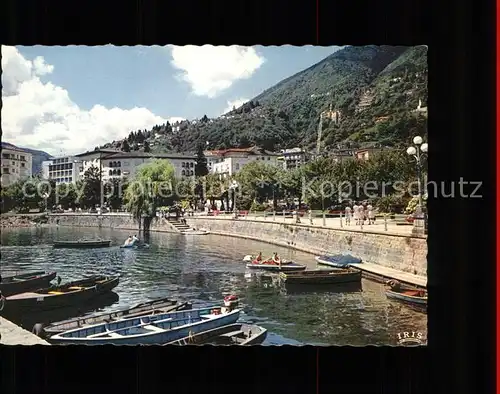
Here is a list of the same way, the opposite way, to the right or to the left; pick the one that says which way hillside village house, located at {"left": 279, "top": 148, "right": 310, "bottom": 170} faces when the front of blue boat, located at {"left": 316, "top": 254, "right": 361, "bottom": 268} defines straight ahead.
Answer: to the left

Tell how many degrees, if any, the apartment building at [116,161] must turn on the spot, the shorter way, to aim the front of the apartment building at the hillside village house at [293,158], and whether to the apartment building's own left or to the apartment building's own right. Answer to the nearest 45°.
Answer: approximately 90° to the apartment building's own left

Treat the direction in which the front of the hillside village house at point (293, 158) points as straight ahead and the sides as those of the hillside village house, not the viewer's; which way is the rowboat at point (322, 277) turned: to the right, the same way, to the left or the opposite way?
to the right

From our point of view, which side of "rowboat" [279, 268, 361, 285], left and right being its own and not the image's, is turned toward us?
left

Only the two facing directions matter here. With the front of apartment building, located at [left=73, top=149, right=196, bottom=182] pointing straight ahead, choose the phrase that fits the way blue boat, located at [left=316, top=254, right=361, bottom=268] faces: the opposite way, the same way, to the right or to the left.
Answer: to the right

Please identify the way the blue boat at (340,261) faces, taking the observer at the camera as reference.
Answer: facing to the left of the viewer

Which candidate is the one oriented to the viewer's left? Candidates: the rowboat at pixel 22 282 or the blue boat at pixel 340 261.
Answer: the blue boat

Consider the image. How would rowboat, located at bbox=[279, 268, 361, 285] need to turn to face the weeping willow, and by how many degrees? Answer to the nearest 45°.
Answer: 0° — it already faces it

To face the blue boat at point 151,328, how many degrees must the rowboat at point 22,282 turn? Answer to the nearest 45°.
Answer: approximately 90° to its right

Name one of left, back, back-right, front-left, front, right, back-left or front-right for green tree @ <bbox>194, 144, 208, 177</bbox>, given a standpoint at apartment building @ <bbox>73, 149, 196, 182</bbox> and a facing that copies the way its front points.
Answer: left
